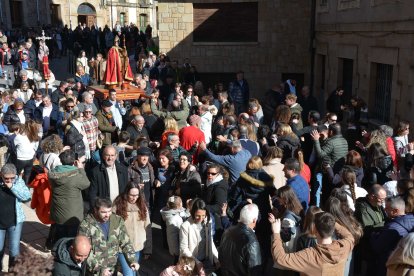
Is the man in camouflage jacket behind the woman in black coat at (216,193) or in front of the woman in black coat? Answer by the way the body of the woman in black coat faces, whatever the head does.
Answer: in front

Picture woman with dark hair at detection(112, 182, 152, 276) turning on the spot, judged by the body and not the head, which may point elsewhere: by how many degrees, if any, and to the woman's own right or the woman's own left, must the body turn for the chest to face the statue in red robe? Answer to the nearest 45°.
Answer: approximately 180°

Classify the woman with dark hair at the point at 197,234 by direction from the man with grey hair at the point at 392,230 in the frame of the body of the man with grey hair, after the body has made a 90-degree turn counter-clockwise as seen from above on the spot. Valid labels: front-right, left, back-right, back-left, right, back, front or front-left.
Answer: front-right

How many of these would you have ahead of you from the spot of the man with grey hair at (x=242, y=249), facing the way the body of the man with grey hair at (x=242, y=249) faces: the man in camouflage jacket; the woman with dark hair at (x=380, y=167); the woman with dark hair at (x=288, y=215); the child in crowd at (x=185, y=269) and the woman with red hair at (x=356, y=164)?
3
